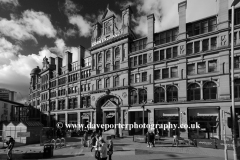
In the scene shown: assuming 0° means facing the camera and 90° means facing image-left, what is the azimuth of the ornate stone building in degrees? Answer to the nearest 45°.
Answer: approximately 45°
